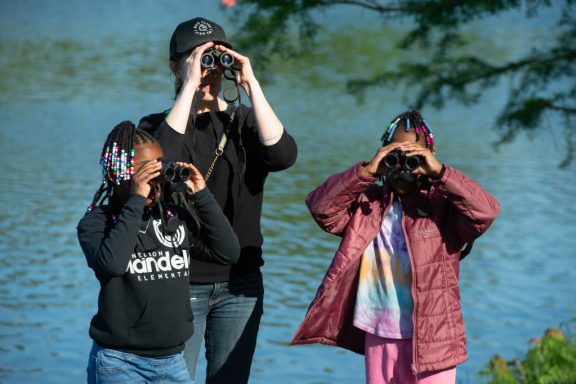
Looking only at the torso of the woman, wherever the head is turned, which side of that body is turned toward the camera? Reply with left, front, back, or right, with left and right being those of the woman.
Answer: front

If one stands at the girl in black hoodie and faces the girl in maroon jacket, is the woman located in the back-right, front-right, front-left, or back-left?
front-left

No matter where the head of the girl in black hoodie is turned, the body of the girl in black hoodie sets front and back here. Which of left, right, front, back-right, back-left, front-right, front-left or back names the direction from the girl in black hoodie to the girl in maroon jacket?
front-left

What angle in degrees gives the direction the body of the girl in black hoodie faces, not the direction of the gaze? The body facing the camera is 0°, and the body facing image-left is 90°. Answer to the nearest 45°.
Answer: approximately 315°

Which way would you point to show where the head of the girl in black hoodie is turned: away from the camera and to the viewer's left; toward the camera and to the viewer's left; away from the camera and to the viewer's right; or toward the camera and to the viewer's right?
toward the camera and to the viewer's right

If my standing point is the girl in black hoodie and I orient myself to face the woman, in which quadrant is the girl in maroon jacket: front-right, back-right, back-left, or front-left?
front-right

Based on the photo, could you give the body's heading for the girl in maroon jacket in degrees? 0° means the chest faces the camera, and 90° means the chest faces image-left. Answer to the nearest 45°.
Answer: approximately 0°

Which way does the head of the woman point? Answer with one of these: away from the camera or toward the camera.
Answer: toward the camera

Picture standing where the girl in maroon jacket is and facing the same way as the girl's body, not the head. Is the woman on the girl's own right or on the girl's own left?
on the girl's own right

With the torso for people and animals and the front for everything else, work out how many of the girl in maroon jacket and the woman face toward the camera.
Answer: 2

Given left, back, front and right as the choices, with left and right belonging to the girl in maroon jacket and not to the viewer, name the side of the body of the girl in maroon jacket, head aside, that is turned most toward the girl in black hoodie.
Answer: right
